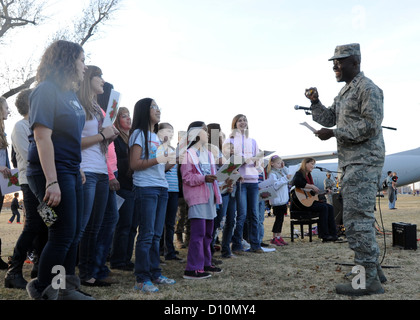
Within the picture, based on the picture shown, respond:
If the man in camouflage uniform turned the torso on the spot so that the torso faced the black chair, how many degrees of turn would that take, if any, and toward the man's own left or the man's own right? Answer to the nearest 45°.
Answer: approximately 90° to the man's own right

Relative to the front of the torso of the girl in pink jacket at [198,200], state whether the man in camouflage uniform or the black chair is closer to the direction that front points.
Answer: the man in camouflage uniform

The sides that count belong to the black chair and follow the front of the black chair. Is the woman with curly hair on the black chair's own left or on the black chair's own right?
on the black chair's own right

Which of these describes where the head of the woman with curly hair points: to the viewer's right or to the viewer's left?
to the viewer's right

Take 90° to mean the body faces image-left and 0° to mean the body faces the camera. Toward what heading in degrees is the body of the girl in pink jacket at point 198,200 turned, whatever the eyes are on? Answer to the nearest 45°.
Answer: approximately 315°

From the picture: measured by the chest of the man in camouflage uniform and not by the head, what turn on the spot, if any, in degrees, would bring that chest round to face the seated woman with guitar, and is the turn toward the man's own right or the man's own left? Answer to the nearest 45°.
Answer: approximately 90° to the man's own right

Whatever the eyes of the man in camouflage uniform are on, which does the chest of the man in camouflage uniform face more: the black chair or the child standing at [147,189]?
the child standing

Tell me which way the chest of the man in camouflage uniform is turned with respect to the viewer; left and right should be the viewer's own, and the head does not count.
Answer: facing to the left of the viewer

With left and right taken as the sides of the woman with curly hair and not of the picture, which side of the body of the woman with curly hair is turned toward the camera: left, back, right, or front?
right
